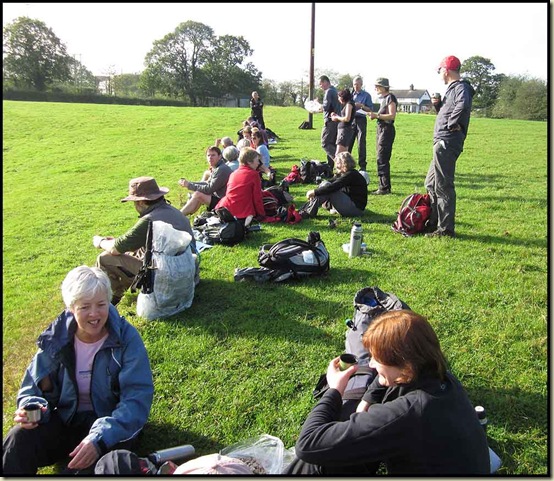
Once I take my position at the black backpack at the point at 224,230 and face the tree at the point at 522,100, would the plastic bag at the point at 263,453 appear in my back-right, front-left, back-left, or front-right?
back-right

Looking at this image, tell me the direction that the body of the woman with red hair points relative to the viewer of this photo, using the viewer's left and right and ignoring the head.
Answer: facing to the left of the viewer

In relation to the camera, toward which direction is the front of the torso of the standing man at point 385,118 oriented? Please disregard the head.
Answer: to the viewer's left

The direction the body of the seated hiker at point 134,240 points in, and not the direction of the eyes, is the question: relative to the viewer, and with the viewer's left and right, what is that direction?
facing to the left of the viewer

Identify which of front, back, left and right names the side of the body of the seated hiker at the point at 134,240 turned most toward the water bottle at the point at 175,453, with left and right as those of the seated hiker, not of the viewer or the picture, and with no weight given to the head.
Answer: left

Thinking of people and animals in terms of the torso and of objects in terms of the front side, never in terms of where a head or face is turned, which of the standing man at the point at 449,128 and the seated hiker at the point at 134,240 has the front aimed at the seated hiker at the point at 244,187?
the standing man

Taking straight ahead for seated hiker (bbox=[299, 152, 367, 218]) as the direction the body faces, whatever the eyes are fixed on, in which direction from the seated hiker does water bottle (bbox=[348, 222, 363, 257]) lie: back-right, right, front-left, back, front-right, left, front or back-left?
left

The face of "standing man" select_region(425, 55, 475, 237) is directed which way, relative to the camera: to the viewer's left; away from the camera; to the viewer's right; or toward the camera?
to the viewer's left

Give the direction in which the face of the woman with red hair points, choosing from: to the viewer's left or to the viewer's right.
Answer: to the viewer's left

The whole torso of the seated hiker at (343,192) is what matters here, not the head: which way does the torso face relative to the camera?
to the viewer's left

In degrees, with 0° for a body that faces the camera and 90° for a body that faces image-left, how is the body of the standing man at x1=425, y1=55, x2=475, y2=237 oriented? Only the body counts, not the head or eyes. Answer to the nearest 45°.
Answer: approximately 90°
